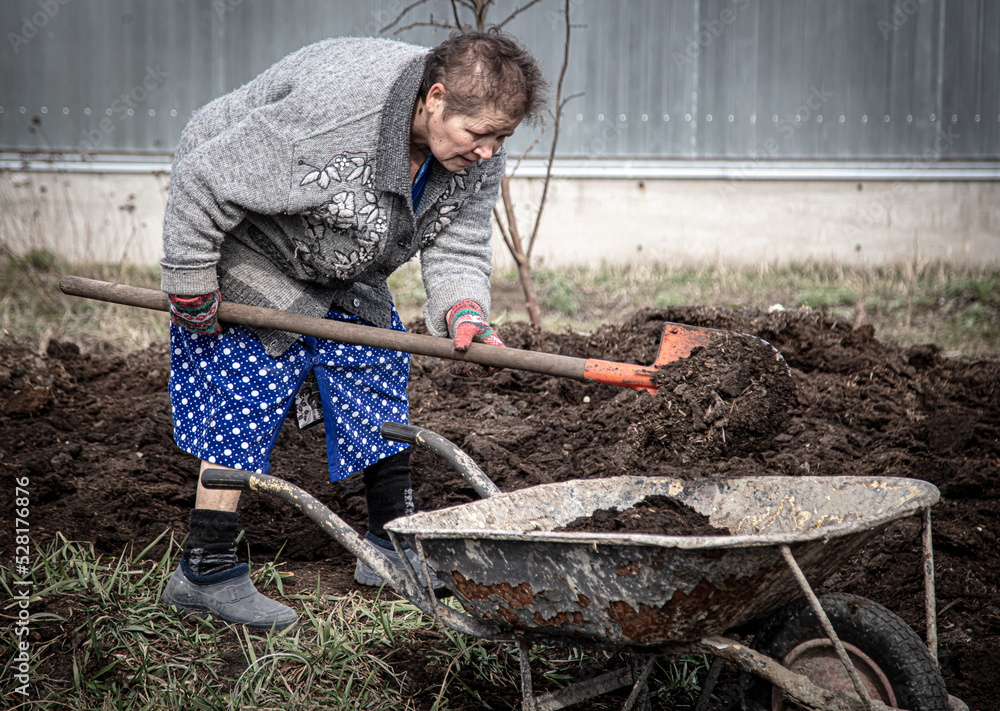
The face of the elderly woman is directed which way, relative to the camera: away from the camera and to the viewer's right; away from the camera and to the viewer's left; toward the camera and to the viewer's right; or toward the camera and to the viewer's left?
toward the camera and to the viewer's right

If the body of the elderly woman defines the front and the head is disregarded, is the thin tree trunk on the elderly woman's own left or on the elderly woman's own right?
on the elderly woman's own left

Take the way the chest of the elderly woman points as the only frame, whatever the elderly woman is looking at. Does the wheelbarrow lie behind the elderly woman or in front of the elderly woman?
in front

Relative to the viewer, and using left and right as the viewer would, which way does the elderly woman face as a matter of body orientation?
facing the viewer and to the right of the viewer

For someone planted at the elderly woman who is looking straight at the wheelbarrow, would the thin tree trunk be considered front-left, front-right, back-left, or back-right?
back-left

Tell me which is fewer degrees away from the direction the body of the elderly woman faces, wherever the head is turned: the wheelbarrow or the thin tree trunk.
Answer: the wheelbarrow
